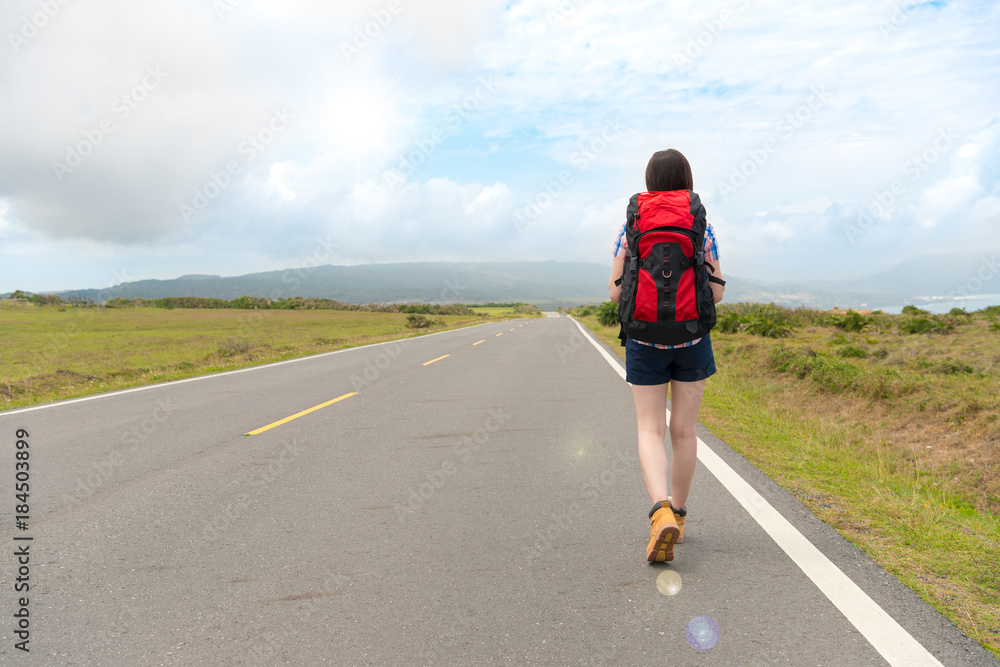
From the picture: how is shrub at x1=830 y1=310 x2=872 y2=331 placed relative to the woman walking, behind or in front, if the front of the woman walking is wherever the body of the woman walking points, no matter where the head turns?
in front

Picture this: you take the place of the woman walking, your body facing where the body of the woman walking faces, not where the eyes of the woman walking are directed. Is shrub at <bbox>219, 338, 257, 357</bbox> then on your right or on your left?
on your left

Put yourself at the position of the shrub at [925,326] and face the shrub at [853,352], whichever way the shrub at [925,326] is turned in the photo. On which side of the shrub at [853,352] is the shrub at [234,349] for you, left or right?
right

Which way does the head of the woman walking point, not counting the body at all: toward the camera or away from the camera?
away from the camera

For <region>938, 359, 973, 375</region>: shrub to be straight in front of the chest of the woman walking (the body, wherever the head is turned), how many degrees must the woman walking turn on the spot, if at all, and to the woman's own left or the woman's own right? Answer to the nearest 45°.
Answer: approximately 45° to the woman's own right

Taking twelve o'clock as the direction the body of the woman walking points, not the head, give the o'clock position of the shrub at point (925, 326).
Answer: The shrub is roughly at 1 o'clock from the woman walking.

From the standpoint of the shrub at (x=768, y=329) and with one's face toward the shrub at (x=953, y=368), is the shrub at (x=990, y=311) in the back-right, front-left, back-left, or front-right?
back-left

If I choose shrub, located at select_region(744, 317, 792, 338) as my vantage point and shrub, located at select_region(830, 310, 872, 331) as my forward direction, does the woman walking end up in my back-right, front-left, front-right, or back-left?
back-right

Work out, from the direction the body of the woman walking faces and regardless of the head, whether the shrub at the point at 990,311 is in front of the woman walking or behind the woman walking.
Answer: in front

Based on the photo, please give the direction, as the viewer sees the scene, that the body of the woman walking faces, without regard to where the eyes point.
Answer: away from the camera

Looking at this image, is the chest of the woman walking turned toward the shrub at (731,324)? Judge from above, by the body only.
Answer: yes
